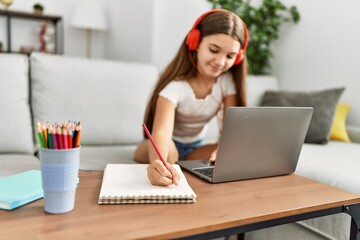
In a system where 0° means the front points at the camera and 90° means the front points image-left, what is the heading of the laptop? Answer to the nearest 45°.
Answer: approximately 135°

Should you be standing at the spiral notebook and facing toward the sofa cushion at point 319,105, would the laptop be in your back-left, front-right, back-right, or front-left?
front-right

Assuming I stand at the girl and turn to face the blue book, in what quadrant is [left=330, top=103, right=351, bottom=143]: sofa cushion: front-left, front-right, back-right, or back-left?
back-left

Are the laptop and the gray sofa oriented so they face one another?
yes

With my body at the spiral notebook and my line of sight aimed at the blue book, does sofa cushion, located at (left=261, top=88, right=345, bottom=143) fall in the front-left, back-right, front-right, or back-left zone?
back-right

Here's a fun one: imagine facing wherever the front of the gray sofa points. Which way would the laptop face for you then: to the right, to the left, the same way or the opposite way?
the opposite way

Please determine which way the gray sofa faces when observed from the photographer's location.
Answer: facing the viewer and to the right of the viewer
